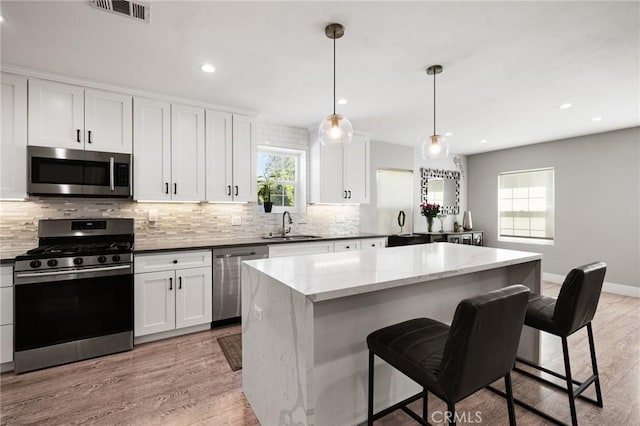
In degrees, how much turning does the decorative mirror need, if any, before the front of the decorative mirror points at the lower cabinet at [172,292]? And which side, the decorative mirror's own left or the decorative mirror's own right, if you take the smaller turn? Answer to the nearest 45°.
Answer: approximately 90° to the decorative mirror's own right

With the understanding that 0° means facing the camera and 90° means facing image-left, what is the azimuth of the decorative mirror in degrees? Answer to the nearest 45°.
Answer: approximately 315°

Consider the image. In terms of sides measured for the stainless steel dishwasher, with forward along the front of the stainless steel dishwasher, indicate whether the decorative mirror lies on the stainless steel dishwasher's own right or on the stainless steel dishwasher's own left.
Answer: on the stainless steel dishwasher's own left

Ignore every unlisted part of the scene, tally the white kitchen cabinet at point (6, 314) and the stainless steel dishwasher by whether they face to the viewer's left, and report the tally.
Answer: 0

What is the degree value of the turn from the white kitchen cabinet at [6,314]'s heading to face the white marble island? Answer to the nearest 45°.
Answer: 0° — it already faces it

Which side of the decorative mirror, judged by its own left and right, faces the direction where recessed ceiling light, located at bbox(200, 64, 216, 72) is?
right

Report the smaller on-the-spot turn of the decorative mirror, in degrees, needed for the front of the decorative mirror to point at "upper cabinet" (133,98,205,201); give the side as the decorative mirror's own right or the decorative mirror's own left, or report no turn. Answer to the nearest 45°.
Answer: approximately 90° to the decorative mirror's own right

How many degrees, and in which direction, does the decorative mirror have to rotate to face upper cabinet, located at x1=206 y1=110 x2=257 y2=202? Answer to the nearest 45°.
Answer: approximately 90° to its right

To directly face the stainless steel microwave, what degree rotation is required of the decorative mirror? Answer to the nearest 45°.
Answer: approximately 90° to its right

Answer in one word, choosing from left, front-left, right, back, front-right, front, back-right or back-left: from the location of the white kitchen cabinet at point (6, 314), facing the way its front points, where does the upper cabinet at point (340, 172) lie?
front-left
